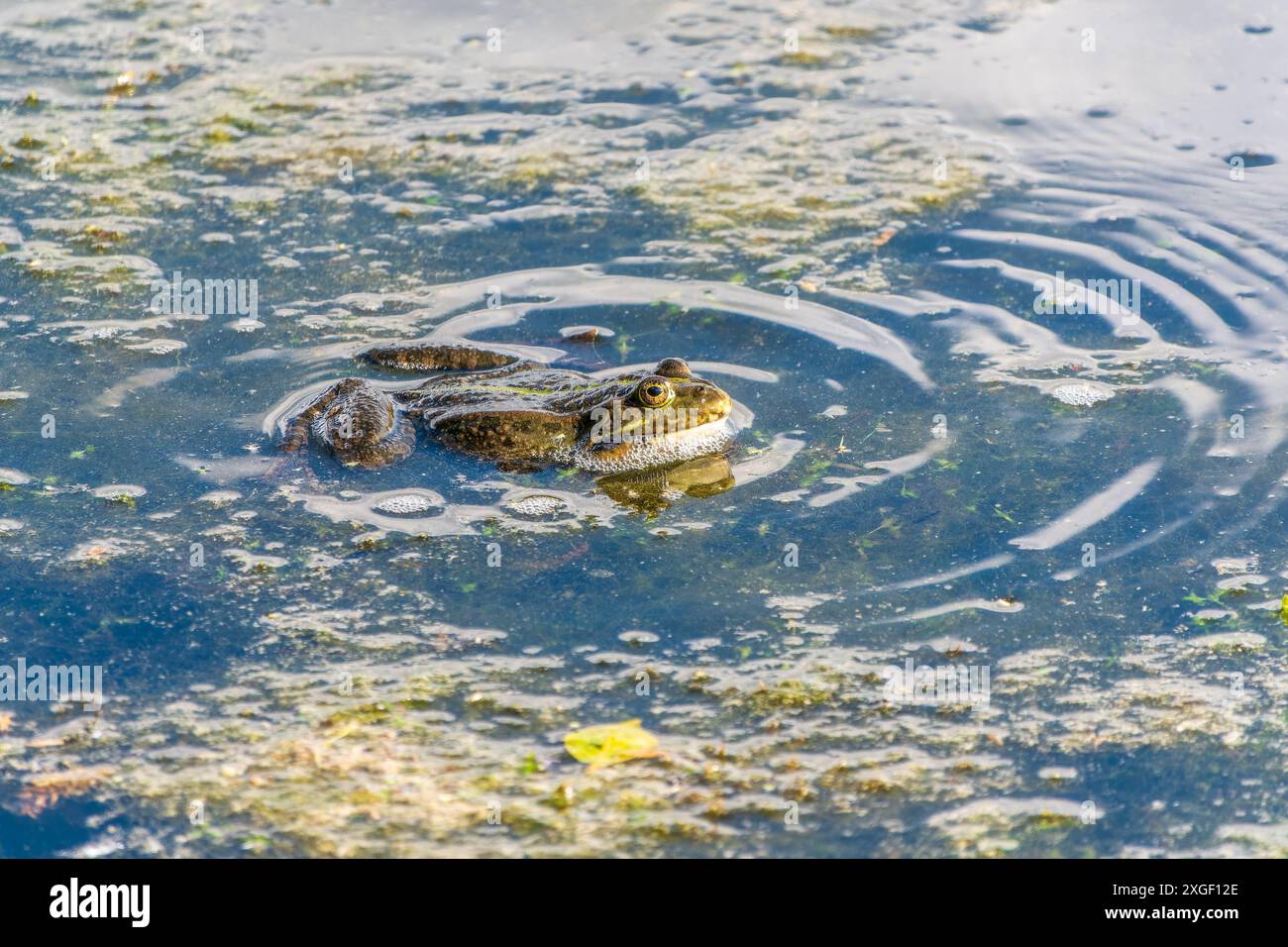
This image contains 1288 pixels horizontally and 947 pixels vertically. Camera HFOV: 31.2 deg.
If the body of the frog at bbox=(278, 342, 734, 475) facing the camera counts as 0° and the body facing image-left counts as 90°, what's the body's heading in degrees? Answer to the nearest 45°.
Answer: approximately 270°

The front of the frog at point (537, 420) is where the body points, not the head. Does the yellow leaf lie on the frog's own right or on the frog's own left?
on the frog's own right
